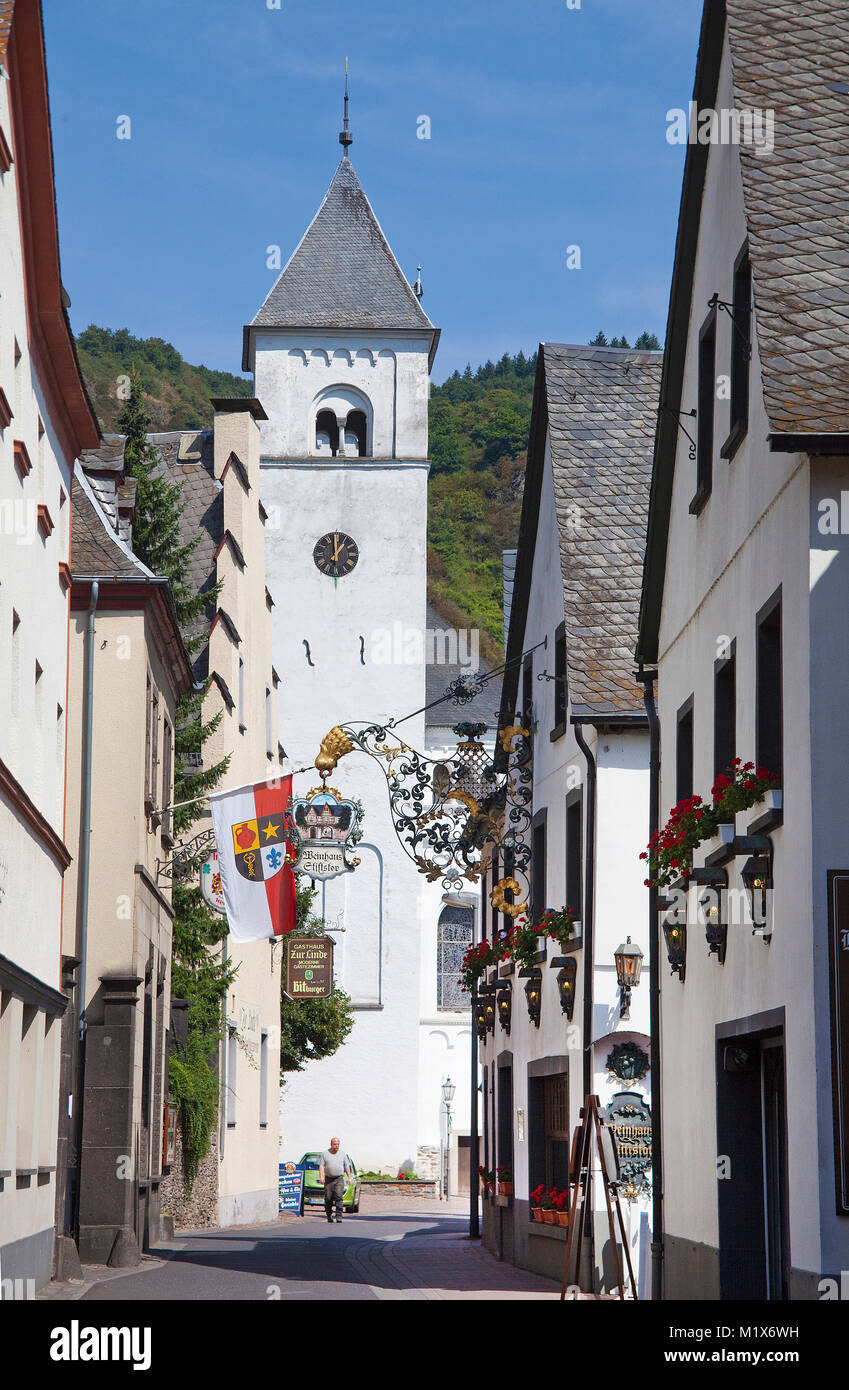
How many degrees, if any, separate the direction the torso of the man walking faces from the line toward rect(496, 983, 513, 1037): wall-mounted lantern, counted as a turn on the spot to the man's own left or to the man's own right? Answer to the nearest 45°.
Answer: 0° — they already face it

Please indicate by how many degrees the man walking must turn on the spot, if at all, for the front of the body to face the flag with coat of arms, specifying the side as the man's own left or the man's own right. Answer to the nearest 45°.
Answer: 0° — they already face it

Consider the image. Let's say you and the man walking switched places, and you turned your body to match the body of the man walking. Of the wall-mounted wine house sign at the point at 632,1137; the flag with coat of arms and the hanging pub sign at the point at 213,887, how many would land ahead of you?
3

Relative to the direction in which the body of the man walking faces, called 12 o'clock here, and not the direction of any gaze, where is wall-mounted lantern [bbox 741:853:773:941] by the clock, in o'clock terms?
The wall-mounted lantern is roughly at 12 o'clock from the man walking.

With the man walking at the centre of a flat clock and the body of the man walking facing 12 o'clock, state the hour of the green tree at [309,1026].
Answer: The green tree is roughly at 6 o'clock from the man walking.

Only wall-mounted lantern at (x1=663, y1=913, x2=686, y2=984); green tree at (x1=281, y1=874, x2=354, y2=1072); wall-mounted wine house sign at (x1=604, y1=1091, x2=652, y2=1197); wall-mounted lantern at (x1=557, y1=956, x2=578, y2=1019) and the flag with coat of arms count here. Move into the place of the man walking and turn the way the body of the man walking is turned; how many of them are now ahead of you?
4

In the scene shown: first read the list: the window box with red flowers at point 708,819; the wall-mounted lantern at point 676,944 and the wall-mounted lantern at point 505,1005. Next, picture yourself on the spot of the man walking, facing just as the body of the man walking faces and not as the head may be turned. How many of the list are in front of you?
3

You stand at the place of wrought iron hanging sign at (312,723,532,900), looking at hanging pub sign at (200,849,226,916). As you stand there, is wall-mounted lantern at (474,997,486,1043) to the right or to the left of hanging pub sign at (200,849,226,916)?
right

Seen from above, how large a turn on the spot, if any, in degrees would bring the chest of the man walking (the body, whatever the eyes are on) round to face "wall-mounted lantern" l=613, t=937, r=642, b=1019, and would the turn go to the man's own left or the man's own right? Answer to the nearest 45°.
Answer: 0° — they already face it

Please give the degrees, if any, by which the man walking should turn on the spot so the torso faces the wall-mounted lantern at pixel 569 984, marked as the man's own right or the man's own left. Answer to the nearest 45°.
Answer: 0° — they already face it

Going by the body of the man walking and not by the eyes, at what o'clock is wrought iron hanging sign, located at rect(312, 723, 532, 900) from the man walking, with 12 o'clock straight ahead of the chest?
The wrought iron hanging sign is roughly at 12 o'clock from the man walking.
